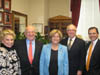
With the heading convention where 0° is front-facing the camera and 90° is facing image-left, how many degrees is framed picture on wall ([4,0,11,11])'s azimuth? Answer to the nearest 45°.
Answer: approximately 0°

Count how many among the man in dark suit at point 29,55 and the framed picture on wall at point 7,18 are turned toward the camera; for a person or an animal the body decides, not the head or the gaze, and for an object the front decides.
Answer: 2

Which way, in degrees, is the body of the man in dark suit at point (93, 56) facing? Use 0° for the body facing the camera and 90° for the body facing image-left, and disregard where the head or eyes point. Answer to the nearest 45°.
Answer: approximately 45°

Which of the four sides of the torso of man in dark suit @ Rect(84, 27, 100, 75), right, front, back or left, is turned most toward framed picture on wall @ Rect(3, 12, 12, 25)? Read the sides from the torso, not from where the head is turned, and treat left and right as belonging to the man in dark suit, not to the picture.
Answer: right

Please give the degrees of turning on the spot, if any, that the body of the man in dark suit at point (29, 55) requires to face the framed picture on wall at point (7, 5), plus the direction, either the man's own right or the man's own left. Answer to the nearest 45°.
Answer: approximately 180°

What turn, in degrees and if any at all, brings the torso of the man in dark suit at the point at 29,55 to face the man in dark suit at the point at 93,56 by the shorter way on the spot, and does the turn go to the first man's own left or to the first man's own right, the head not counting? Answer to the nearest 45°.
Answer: approximately 90° to the first man's own left

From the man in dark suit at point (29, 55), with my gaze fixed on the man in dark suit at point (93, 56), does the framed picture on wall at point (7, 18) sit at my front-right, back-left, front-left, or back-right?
back-left
